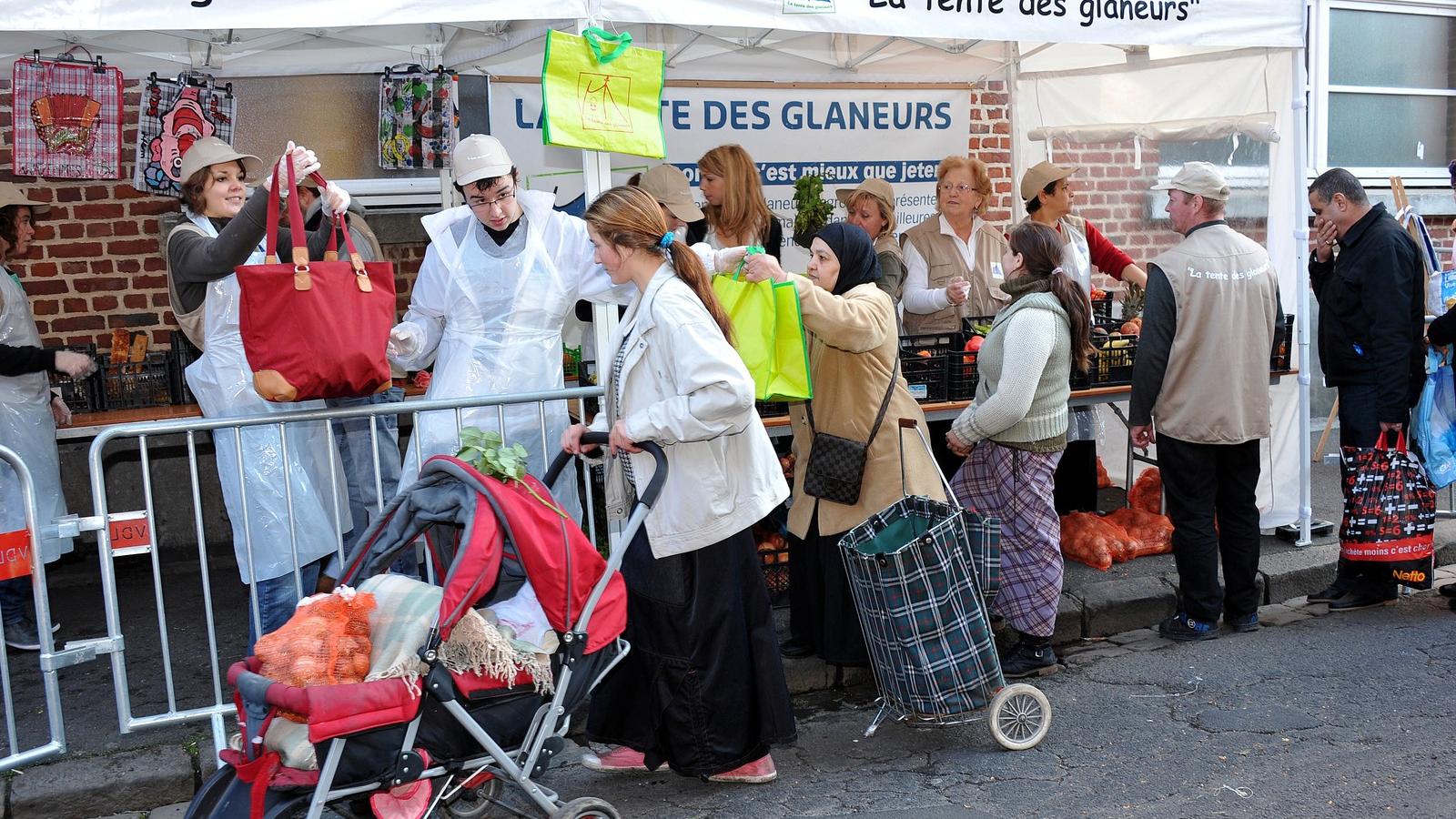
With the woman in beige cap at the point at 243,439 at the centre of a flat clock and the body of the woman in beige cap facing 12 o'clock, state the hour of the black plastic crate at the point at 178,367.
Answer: The black plastic crate is roughly at 7 o'clock from the woman in beige cap.

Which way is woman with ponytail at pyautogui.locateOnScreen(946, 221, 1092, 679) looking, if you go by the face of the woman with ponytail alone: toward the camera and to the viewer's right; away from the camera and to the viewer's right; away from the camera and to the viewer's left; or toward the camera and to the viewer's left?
away from the camera and to the viewer's left

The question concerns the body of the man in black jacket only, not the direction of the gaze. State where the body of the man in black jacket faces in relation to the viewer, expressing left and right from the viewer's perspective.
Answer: facing to the left of the viewer

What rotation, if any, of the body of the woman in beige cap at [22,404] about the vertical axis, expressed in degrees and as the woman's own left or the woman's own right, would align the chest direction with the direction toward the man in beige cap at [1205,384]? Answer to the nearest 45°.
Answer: approximately 45° to the woman's own right

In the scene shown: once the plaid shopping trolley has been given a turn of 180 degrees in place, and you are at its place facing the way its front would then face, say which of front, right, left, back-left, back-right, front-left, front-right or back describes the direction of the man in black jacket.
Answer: front-left

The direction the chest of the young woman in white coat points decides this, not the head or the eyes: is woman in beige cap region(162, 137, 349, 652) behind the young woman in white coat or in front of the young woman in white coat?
in front

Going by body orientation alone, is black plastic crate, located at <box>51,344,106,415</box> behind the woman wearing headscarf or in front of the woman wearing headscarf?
in front

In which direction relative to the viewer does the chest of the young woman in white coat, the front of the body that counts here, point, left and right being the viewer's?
facing to the left of the viewer

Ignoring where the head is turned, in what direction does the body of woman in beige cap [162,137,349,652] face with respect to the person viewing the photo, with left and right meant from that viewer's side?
facing the viewer and to the right of the viewer

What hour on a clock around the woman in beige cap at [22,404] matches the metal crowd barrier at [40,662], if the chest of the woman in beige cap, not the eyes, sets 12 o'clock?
The metal crowd barrier is roughly at 3 o'clock from the woman in beige cap.

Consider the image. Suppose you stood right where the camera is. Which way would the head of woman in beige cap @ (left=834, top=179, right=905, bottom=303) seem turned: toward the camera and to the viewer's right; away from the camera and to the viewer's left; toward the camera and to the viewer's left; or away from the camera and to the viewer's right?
toward the camera and to the viewer's left

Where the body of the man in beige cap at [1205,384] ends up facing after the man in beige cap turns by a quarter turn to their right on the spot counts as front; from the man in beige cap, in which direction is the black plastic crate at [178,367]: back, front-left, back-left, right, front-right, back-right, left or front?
back-left
